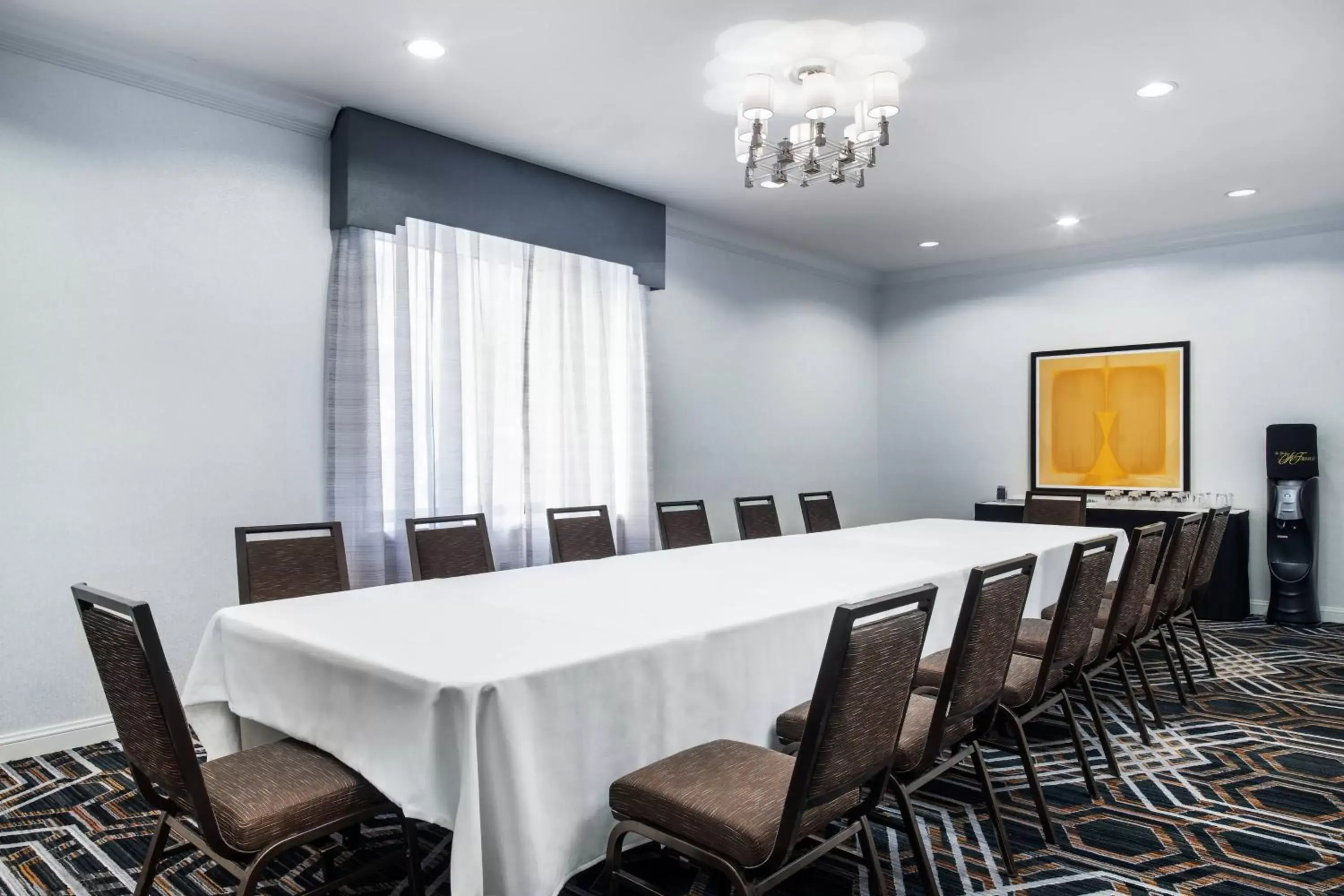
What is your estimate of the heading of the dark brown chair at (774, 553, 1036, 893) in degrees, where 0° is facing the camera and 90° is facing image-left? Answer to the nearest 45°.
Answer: approximately 135°

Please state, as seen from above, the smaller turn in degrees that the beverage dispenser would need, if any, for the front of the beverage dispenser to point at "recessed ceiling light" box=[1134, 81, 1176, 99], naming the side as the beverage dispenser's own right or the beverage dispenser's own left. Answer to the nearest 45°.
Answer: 0° — it already faces it

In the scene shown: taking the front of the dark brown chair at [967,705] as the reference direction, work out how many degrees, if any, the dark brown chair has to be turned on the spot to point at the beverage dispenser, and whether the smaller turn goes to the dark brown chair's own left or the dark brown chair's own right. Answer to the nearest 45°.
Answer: approximately 90° to the dark brown chair's own right

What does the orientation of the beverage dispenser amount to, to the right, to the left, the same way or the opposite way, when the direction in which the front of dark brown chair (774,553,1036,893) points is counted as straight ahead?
to the left

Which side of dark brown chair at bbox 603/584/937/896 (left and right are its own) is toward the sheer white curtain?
front

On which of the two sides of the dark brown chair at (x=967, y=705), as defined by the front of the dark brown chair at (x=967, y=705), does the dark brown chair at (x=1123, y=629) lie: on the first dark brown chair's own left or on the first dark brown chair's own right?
on the first dark brown chair's own right

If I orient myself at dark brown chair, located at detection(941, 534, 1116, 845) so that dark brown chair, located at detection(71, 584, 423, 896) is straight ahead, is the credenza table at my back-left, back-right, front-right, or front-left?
back-right

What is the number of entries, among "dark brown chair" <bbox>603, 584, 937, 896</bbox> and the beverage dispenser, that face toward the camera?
1

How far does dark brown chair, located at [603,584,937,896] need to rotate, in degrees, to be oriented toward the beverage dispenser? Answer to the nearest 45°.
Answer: approximately 90° to its right

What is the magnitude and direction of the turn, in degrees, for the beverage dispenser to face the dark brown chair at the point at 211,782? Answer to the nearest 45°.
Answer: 0° — it already faces it

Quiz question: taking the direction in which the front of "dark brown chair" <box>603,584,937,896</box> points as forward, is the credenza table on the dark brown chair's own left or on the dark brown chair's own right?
on the dark brown chair's own right

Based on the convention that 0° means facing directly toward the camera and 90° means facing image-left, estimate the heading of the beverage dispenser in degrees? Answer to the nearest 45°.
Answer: approximately 0°
